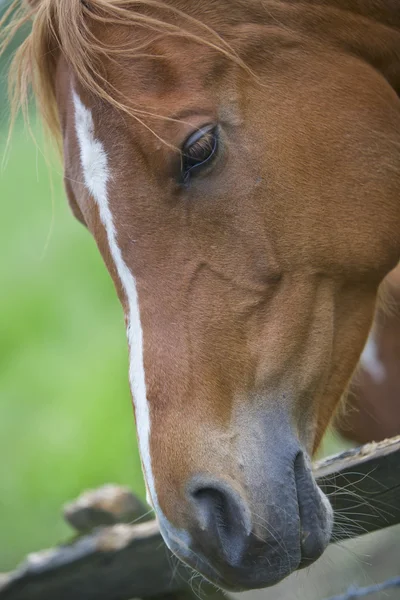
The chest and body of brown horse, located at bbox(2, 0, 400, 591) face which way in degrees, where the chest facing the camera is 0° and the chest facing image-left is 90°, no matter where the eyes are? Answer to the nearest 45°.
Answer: approximately 45°
